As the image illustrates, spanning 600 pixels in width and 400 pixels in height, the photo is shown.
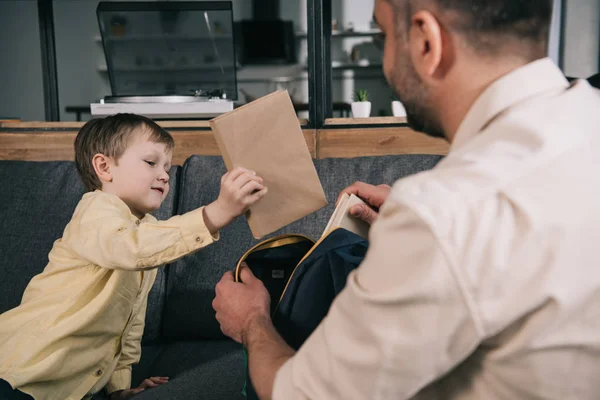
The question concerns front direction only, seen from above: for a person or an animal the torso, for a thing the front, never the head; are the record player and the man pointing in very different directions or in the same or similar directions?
very different directions

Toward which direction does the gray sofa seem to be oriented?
toward the camera

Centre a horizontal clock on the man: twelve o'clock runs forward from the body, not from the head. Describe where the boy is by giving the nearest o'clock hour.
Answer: The boy is roughly at 12 o'clock from the man.

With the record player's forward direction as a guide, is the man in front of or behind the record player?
in front

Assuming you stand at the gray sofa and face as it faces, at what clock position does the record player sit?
The record player is roughly at 6 o'clock from the gray sofa.

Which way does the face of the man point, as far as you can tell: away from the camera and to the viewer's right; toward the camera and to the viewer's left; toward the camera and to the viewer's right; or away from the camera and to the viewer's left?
away from the camera and to the viewer's left

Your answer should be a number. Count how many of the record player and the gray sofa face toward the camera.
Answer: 2

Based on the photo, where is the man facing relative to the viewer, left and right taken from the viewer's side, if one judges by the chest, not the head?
facing away from the viewer and to the left of the viewer

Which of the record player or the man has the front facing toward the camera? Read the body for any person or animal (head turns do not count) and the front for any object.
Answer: the record player

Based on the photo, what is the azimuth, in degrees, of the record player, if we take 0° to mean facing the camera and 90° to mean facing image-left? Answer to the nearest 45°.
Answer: approximately 0°

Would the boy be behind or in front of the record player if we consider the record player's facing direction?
in front

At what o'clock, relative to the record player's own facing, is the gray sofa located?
The gray sofa is roughly at 12 o'clock from the record player.
